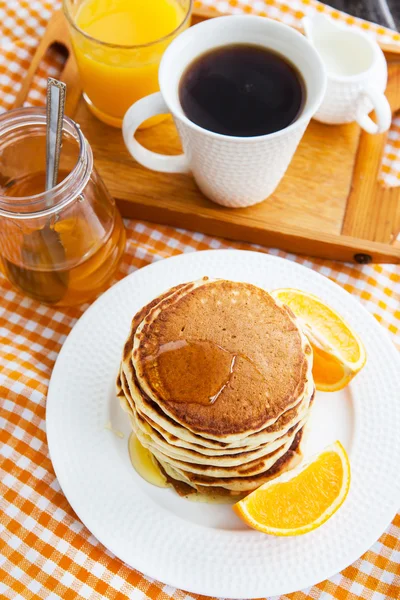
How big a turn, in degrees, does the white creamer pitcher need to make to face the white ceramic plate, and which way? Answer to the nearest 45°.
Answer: approximately 135° to its left

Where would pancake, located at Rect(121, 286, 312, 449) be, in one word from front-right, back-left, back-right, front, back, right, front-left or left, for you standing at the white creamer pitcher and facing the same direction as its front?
back-left

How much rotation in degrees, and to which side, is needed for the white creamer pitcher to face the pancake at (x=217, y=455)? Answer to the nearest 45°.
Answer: approximately 135° to its left

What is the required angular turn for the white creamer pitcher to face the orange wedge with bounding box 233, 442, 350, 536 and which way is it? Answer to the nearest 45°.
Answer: approximately 135° to its left

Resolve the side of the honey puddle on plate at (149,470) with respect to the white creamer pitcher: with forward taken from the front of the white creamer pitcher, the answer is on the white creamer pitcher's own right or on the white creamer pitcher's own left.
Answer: on the white creamer pitcher's own left

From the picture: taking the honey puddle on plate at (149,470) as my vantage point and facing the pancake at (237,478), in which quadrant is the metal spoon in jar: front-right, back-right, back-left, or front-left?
back-left

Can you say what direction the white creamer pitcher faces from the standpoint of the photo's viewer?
facing away from the viewer and to the left of the viewer
